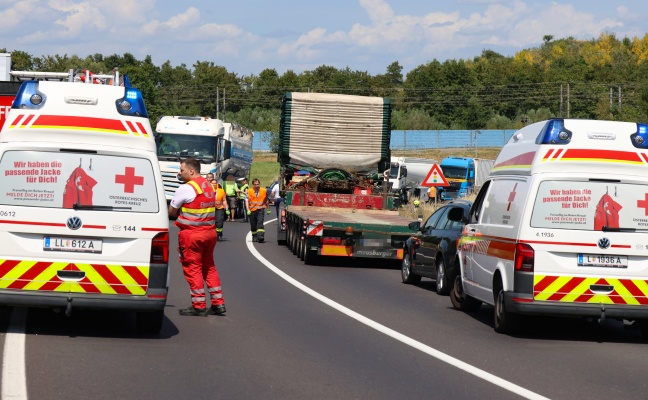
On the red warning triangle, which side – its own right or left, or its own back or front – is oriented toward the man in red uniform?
front

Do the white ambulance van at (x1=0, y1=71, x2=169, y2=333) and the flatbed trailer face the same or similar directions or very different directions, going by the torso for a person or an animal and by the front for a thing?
same or similar directions

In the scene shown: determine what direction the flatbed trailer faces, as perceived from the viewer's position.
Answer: facing away from the viewer

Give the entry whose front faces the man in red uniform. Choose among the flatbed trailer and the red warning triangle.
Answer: the red warning triangle

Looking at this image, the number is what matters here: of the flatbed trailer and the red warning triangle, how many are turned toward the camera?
1

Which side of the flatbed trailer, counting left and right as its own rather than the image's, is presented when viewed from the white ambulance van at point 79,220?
back

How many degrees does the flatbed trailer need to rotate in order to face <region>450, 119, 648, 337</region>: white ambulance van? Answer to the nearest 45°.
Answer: approximately 180°

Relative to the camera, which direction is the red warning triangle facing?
toward the camera

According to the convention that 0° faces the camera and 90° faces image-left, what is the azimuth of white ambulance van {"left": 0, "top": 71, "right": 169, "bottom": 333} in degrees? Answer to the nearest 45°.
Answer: approximately 180°

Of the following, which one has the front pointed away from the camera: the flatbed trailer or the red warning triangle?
the flatbed trailer

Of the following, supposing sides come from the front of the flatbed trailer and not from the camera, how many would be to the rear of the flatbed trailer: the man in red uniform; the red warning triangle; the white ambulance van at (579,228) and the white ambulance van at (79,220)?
3

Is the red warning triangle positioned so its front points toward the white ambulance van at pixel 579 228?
yes

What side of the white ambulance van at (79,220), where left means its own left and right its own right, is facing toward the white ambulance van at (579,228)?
right
